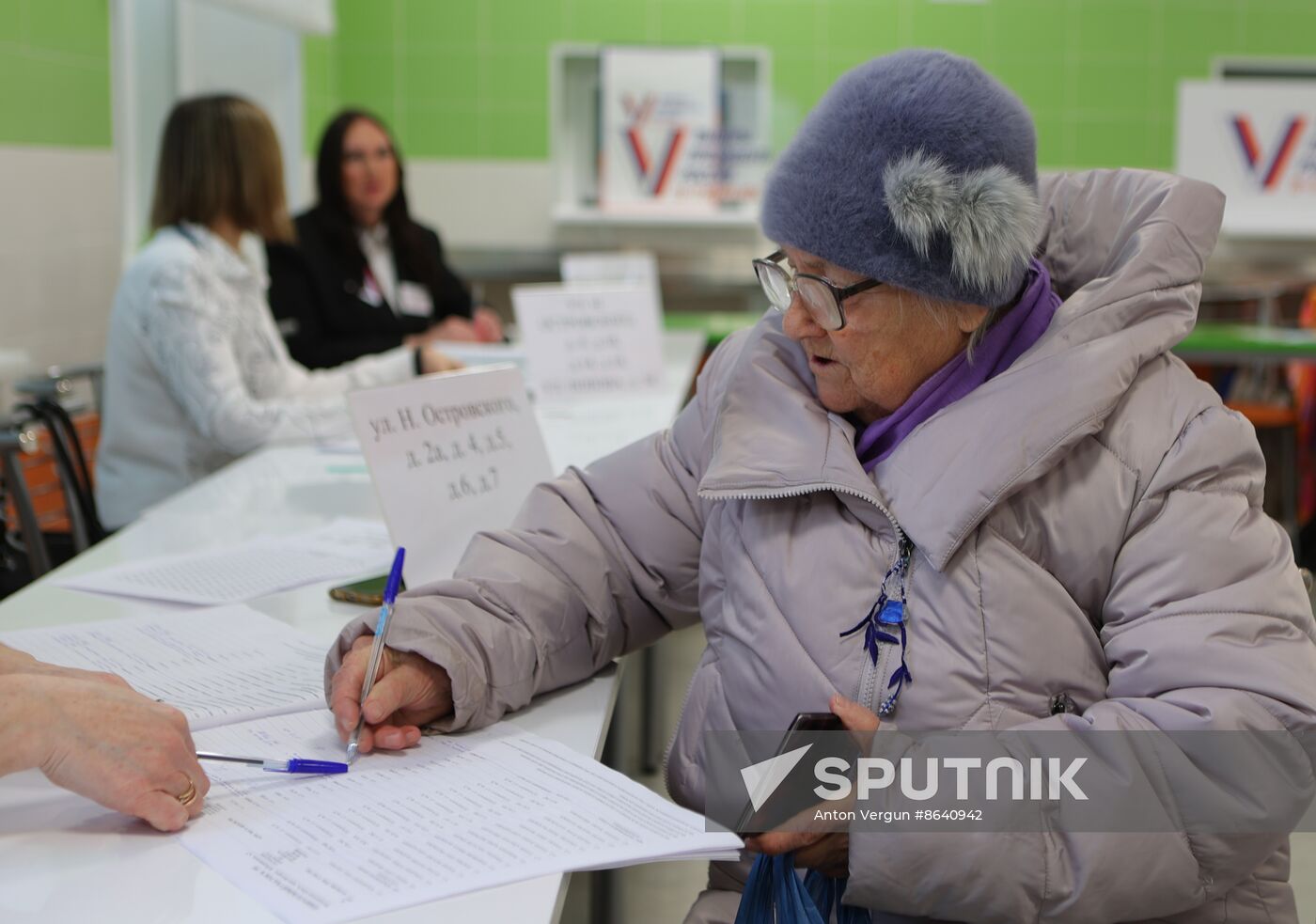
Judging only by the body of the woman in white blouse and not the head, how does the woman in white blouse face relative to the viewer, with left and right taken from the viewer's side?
facing to the right of the viewer

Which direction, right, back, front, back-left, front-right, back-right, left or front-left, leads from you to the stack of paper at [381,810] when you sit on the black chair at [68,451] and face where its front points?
right

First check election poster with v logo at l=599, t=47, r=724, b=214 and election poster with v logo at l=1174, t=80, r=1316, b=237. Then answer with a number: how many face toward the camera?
2

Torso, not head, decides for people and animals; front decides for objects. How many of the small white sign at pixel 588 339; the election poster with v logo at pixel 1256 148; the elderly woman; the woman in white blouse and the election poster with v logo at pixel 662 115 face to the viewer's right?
1

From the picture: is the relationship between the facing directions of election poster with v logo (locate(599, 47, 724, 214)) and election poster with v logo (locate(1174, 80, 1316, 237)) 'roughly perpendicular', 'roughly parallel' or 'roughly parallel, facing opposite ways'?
roughly parallel

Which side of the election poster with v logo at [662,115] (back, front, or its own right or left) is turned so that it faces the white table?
front

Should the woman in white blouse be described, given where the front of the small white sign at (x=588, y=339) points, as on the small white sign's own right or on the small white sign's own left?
on the small white sign's own right

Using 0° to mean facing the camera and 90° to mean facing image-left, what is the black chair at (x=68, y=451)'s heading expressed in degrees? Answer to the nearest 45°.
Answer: approximately 270°

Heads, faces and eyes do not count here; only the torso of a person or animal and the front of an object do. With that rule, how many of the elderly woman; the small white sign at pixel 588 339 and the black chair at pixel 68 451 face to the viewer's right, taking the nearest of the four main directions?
1

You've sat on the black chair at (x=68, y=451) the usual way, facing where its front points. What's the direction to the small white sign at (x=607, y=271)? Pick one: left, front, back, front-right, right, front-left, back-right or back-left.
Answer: front-left

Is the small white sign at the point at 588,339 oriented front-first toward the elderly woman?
yes

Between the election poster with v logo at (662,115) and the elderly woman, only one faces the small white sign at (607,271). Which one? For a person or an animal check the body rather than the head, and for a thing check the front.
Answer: the election poster with v logo

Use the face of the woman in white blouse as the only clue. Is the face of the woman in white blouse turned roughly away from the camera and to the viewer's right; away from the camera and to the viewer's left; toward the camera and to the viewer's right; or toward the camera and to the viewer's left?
away from the camera and to the viewer's right

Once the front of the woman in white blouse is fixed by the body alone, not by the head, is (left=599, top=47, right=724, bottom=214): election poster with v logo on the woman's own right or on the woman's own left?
on the woman's own left

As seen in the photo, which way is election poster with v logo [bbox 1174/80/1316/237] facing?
toward the camera

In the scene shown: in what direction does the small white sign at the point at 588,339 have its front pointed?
toward the camera
